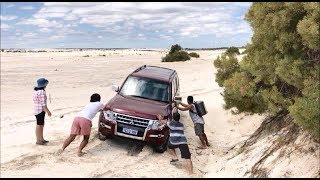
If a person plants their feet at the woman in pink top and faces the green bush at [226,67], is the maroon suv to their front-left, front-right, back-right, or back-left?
front-right

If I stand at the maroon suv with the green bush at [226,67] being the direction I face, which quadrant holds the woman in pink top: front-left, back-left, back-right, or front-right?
back-left

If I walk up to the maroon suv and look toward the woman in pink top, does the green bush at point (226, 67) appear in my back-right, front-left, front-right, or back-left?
back-right

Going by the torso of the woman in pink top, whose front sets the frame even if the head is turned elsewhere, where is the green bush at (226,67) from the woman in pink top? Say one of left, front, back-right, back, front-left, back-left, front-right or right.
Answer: front

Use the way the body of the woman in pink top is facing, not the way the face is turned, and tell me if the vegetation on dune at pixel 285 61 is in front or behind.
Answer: in front

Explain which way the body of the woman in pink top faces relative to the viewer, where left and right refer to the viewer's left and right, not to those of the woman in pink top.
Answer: facing to the right of the viewer

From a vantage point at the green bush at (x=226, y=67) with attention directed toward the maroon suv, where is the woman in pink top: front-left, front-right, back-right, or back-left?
front-right

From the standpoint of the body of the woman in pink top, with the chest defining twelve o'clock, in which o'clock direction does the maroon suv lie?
The maroon suv is roughly at 1 o'clock from the woman in pink top.
